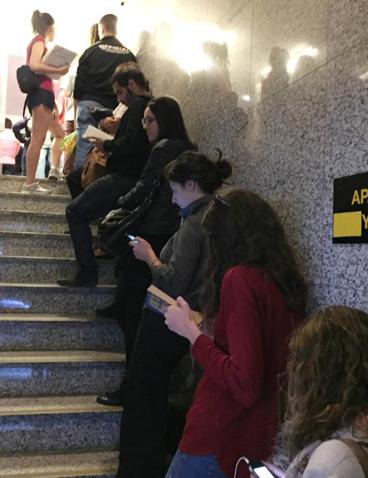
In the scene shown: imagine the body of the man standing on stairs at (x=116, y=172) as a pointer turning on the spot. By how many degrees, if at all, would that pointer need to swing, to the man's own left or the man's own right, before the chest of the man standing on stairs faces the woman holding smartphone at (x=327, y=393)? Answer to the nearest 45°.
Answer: approximately 90° to the man's own left

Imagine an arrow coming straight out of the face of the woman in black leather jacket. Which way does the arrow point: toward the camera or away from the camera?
toward the camera

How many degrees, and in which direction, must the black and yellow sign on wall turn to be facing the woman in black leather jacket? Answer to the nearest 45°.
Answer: approximately 90° to its right

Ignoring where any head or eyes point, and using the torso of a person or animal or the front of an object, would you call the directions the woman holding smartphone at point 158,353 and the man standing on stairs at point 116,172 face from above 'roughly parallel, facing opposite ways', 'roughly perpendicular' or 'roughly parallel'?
roughly parallel

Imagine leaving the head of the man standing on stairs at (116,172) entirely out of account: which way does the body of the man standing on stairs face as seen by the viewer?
to the viewer's left

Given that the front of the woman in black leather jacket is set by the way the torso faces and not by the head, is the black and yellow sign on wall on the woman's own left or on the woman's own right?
on the woman's own left

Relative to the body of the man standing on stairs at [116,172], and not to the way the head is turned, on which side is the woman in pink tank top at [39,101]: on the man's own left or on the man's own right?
on the man's own right

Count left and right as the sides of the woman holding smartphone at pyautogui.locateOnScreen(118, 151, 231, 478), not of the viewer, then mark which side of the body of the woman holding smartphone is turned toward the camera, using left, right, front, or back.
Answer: left

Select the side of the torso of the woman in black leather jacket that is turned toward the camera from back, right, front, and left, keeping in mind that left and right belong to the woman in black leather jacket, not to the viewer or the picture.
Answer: left

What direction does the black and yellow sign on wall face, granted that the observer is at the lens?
facing the viewer and to the left of the viewer

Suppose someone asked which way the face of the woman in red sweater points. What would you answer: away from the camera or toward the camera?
away from the camera

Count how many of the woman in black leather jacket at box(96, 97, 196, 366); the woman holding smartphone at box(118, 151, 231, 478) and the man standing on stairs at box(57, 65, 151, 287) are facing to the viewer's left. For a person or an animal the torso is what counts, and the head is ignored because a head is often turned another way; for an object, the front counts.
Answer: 3

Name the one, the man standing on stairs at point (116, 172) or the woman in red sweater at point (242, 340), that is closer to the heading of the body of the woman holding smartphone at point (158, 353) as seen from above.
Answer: the man standing on stairs

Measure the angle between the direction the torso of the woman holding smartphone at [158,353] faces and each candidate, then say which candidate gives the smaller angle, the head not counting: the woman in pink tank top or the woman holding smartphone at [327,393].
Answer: the woman in pink tank top
